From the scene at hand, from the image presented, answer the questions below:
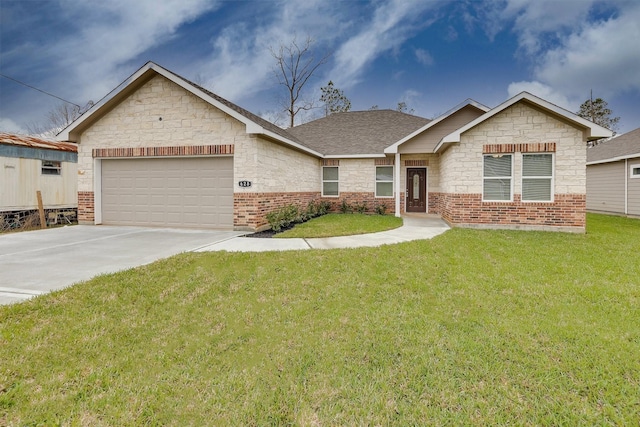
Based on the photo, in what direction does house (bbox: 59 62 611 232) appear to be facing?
toward the camera

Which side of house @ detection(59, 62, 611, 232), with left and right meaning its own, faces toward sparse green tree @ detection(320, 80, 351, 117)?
back

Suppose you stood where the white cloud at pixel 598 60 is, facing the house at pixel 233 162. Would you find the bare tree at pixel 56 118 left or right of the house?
right

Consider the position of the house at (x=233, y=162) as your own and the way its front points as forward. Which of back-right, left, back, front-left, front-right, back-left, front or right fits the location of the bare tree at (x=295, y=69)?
back

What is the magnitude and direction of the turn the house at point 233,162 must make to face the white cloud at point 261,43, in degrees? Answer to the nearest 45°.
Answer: approximately 180°

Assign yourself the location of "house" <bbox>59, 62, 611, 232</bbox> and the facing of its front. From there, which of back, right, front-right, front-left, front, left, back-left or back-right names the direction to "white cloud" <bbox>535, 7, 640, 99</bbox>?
back-left

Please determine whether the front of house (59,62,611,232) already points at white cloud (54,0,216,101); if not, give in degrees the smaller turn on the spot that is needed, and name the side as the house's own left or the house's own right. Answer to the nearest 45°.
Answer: approximately 135° to the house's own right
